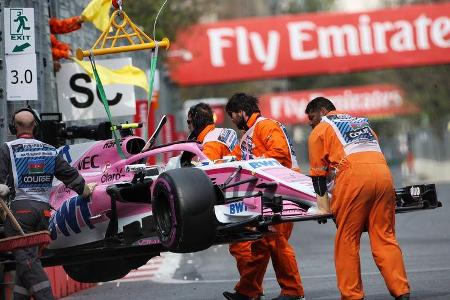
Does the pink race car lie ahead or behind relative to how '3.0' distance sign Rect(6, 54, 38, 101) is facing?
ahead

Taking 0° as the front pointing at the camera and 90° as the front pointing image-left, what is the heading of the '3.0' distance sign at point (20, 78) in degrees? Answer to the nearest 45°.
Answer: approximately 0°

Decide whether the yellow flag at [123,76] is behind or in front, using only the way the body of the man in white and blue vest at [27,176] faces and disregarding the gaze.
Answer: in front

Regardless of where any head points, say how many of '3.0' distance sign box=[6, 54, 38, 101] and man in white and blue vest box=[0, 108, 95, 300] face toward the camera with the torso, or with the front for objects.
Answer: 1

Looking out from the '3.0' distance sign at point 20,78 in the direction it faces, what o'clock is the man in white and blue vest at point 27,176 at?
The man in white and blue vest is roughly at 12 o'clock from the '3.0' distance sign.
